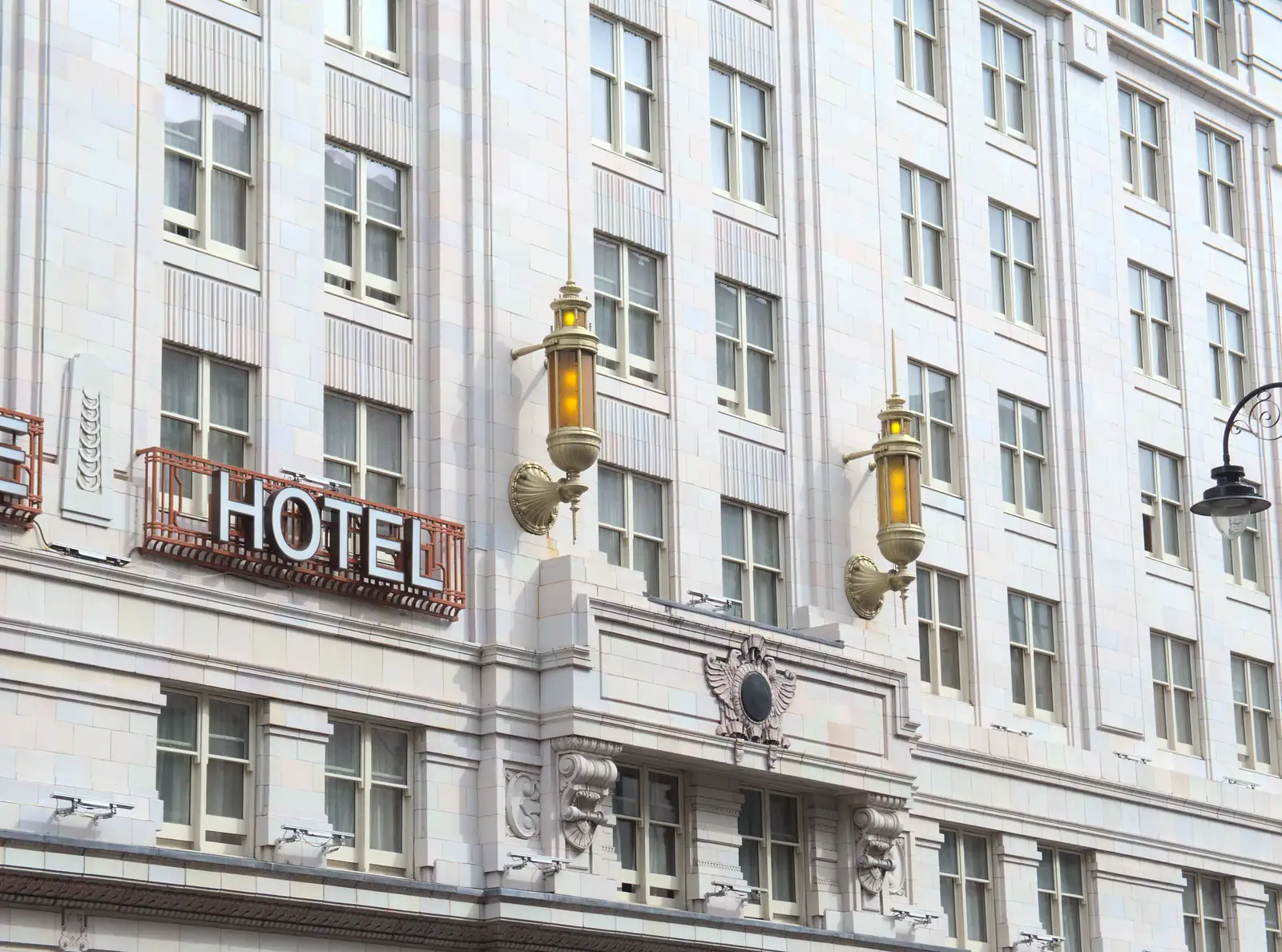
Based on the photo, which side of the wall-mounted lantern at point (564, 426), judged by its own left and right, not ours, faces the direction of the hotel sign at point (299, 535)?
right

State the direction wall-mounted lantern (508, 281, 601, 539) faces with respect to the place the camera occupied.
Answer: facing the viewer and to the right of the viewer

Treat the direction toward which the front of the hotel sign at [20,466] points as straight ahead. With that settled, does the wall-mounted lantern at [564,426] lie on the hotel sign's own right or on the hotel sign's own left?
on the hotel sign's own left

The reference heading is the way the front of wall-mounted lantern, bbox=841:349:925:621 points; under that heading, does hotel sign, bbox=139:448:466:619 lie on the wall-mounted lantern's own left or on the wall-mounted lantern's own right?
on the wall-mounted lantern's own right

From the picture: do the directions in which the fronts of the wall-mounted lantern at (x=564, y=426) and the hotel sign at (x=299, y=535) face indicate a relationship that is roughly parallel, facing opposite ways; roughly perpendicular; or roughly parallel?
roughly parallel

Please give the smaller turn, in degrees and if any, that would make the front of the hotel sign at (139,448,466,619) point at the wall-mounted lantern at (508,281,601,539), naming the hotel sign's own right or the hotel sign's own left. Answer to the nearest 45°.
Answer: approximately 90° to the hotel sign's own left

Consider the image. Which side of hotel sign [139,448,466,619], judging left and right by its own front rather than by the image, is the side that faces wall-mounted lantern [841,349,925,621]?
left

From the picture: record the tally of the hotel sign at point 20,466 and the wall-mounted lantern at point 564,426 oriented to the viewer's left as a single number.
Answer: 0

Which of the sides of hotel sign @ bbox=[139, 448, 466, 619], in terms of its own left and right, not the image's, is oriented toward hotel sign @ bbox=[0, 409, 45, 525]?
right

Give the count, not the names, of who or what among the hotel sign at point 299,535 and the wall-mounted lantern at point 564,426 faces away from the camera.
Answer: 0

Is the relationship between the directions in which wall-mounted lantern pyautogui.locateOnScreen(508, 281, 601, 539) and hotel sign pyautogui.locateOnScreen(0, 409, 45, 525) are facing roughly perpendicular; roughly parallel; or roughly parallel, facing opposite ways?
roughly parallel

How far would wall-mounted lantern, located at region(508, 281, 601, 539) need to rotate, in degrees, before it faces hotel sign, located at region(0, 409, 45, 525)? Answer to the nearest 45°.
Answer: approximately 90° to its right

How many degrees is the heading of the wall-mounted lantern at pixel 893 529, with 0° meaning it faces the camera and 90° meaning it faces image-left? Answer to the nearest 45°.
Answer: approximately 315°

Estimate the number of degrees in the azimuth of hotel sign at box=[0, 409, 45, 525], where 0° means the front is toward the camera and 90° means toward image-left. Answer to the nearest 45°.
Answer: approximately 315°

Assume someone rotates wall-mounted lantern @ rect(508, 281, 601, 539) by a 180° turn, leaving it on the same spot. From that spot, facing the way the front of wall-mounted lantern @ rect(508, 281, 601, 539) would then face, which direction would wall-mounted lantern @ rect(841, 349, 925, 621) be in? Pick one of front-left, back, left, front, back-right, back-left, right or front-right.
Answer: right
